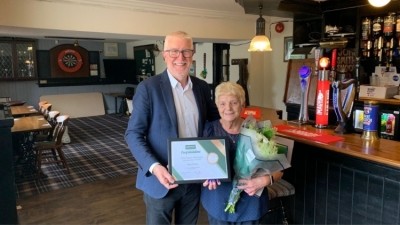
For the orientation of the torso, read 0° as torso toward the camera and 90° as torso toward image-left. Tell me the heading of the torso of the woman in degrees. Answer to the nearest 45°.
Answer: approximately 0°

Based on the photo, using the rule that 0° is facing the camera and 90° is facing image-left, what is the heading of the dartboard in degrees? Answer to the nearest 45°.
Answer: approximately 0°

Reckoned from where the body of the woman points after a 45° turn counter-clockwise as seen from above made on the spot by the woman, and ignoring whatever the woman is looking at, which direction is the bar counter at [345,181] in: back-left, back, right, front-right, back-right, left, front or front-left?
left

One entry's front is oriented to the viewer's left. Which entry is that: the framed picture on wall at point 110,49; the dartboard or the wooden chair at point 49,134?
the wooden chair

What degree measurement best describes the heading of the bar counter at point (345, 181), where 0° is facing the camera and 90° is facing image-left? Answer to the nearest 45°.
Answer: approximately 45°

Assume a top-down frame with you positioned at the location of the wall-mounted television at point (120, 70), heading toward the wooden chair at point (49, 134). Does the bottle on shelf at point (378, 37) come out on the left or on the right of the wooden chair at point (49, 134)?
left
